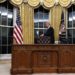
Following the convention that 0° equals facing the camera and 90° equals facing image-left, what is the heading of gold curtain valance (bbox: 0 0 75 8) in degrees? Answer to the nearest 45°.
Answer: approximately 0°

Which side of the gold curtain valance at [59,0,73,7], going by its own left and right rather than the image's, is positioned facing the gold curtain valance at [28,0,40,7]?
right

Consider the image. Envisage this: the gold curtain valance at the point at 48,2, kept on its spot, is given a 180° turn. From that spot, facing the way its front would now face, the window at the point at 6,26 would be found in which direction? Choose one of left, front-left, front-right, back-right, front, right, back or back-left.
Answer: left

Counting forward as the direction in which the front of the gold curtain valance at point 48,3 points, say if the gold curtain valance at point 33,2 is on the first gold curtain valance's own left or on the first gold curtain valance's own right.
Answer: on the first gold curtain valance's own right
